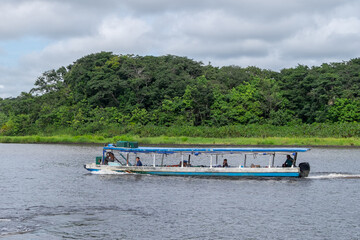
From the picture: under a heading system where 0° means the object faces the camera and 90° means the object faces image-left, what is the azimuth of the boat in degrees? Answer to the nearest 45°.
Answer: approximately 90°
